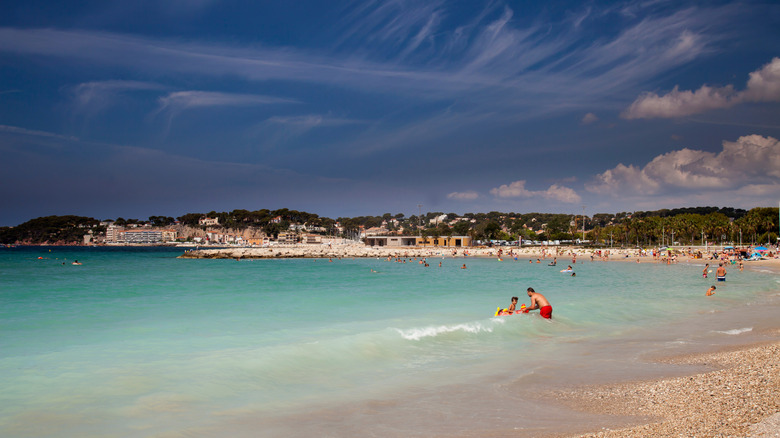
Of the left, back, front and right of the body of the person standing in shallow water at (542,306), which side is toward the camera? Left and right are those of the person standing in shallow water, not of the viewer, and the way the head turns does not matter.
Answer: left
